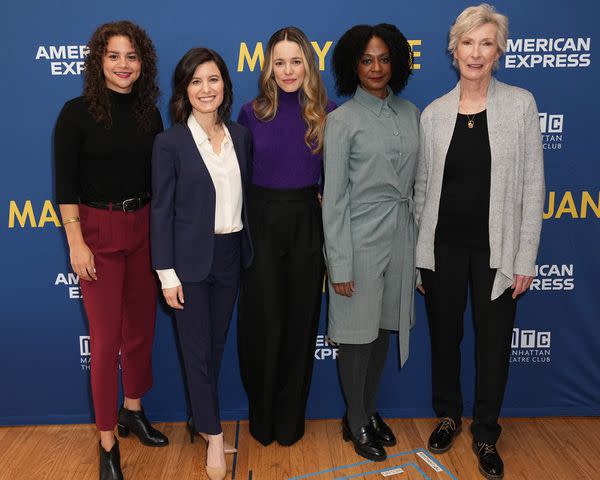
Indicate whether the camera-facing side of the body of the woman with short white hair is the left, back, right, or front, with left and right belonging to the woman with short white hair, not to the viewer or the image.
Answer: front

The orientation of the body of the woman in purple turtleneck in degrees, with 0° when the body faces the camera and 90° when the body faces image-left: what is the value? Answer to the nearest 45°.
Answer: approximately 0°

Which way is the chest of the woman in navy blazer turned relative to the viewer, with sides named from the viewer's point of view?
facing the viewer and to the right of the viewer

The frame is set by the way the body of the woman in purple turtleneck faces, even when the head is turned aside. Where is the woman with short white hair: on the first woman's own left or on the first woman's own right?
on the first woman's own left

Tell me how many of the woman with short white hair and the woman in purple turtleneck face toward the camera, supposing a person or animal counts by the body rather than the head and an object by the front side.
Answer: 2
